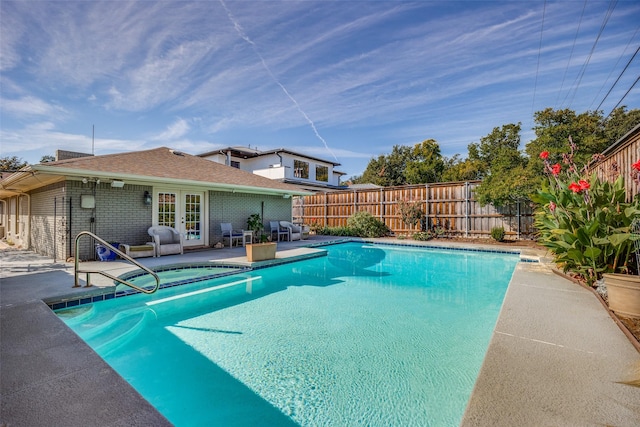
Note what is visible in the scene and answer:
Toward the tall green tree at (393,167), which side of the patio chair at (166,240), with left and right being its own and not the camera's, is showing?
left

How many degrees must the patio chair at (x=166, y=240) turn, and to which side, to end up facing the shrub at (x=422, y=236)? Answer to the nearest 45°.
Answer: approximately 45° to its left

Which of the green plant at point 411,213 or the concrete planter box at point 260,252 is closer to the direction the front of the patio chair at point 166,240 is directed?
the concrete planter box

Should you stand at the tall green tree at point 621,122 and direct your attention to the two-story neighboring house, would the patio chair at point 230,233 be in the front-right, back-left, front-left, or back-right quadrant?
front-left

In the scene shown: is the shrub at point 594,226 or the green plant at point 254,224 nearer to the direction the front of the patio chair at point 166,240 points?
the shrub

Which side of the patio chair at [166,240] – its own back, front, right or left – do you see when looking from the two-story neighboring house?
left

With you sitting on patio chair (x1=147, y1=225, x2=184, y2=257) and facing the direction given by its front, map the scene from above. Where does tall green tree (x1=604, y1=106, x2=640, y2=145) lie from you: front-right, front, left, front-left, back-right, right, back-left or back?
front-left

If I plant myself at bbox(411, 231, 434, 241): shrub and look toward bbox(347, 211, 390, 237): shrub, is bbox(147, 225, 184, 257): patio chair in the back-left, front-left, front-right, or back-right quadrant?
front-left

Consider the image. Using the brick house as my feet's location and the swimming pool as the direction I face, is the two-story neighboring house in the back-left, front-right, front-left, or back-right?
back-left

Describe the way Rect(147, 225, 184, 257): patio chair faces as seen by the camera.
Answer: facing the viewer and to the right of the viewer

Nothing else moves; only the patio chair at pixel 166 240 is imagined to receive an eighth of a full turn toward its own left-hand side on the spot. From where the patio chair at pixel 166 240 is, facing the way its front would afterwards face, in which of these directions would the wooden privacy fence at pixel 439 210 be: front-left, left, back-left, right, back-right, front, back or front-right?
front

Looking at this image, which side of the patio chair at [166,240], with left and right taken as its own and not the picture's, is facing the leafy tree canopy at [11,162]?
back

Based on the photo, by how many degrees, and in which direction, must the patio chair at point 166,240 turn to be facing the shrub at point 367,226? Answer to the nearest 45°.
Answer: approximately 45° to its left

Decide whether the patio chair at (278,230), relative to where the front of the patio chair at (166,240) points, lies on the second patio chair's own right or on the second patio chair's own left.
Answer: on the second patio chair's own left
